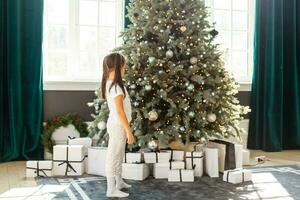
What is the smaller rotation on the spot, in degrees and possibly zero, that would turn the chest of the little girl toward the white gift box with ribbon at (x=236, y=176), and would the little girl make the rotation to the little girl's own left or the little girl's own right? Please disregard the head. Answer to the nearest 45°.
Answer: approximately 45° to the little girl's own left

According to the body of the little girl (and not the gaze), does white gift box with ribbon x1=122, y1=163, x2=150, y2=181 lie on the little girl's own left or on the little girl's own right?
on the little girl's own left

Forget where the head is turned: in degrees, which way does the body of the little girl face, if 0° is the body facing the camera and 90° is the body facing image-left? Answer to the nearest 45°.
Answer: approximately 270°

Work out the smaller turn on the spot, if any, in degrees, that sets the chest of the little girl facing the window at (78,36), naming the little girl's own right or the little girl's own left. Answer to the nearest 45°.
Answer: approximately 90° to the little girl's own left

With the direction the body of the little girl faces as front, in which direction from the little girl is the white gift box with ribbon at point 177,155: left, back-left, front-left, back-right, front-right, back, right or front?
front-left

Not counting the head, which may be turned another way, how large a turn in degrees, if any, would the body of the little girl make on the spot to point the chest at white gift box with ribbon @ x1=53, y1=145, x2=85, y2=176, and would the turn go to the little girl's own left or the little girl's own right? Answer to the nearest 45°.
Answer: approximately 135° to the little girl's own left

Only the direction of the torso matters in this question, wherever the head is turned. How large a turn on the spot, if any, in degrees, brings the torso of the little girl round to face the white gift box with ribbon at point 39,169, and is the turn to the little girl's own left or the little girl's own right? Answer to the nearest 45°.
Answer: approximately 135° to the little girl's own left

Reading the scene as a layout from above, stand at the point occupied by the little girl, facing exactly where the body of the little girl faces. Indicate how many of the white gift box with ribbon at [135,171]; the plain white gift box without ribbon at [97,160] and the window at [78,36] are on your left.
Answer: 3

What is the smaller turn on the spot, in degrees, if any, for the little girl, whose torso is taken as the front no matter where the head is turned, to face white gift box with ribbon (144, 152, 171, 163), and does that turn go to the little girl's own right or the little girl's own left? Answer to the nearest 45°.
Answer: approximately 45° to the little girl's own left

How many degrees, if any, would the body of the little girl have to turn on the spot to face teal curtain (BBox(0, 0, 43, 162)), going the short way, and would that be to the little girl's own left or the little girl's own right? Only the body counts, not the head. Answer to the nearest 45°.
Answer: approximately 135° to the little girl's own left

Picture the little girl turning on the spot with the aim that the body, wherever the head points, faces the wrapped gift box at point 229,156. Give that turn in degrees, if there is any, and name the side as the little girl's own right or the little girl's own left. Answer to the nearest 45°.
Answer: approximately 45° to the little girl's own left

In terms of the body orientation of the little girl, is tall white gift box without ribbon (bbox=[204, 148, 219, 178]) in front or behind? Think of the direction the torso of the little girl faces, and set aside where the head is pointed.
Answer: in front

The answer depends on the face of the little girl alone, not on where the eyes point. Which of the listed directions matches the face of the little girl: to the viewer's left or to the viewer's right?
to the viewer's right
